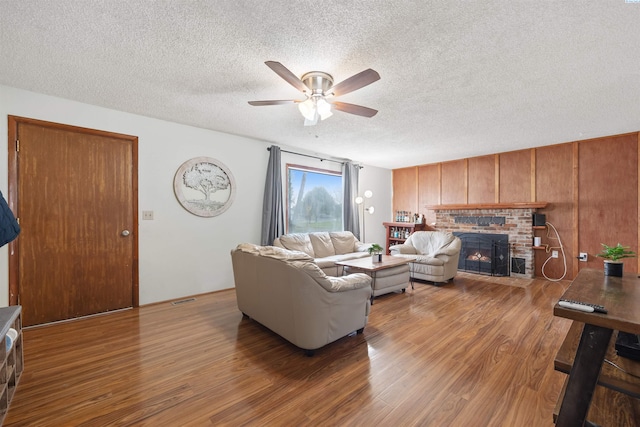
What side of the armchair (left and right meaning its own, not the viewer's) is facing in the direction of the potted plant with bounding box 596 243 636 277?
left

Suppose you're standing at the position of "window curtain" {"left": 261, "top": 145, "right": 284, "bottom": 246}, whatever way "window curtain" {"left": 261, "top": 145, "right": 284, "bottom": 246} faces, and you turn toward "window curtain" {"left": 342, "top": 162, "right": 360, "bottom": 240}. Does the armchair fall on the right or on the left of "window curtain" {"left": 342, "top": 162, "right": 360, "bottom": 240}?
right

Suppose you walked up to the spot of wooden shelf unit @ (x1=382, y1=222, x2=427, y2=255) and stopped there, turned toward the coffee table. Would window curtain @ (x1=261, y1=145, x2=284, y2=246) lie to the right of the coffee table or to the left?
right

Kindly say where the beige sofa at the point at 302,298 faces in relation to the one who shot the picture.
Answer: facing away from the viewer and to the right of the viewer

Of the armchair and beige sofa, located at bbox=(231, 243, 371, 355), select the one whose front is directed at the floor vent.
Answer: the armchair

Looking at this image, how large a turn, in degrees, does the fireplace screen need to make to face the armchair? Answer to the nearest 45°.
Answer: approximately 45° to its right

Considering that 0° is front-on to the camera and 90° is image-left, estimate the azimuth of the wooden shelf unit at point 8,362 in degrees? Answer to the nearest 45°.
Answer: approximately 270°

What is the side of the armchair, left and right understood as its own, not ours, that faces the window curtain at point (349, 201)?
right
